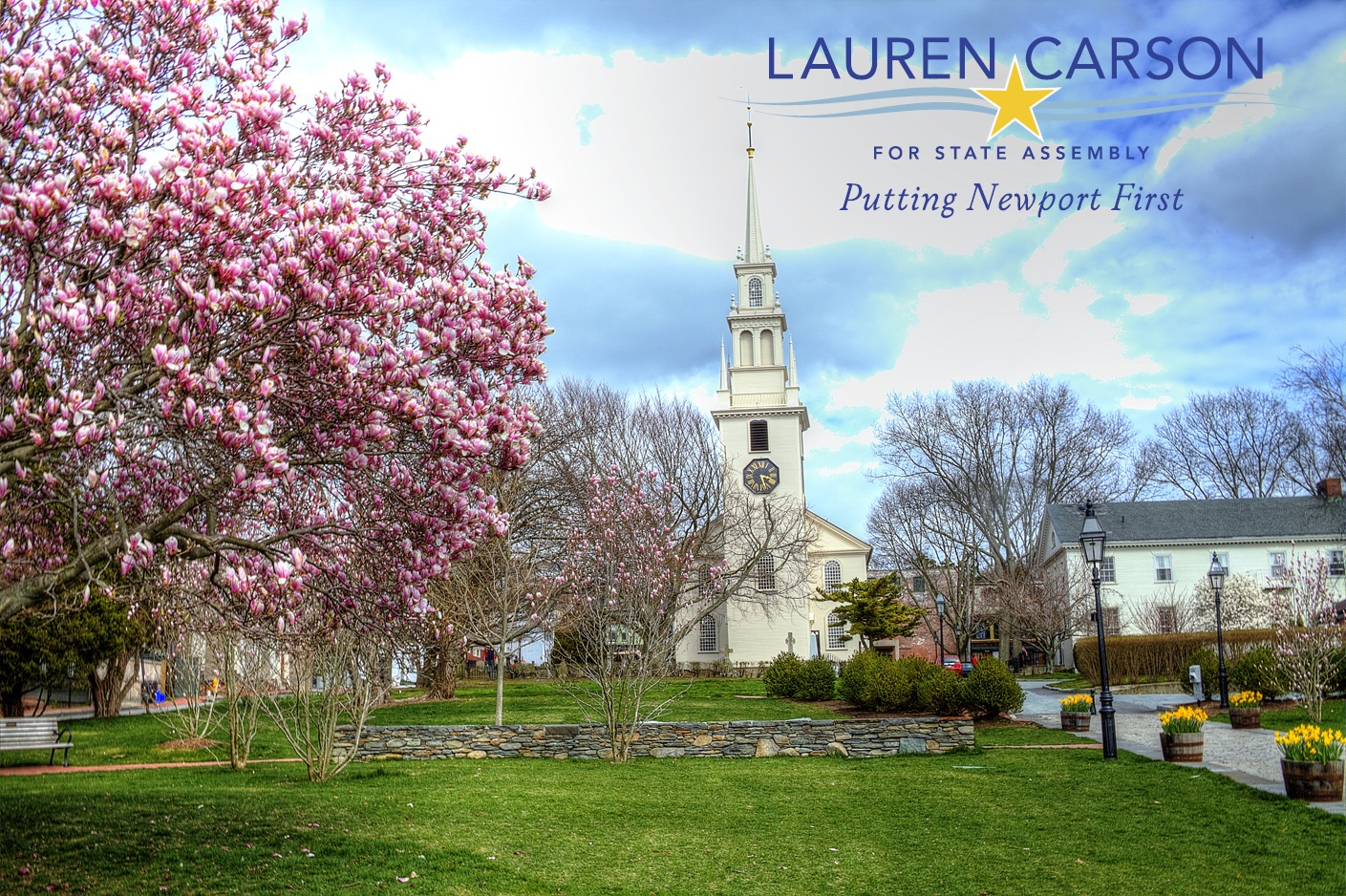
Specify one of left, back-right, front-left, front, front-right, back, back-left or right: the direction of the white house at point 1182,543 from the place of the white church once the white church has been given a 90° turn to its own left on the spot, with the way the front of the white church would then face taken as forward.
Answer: front

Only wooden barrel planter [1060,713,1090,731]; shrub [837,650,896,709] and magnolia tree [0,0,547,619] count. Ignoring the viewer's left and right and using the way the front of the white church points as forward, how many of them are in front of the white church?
3

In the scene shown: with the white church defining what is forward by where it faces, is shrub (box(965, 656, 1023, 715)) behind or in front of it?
in front

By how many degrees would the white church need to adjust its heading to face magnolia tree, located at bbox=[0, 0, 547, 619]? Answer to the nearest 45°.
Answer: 0° — it already faces it

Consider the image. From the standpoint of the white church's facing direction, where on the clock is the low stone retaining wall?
The low stone retaining wall is roughly at 12 o'clock from the white church.

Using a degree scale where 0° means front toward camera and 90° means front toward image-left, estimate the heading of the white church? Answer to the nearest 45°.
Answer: approximately 0°

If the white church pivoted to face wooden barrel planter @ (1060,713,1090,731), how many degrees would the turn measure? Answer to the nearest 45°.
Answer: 0° — it already faces it

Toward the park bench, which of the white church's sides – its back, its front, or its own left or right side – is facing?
front

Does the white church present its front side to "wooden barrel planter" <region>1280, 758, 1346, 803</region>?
yes

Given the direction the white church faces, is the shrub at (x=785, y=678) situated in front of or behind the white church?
in front

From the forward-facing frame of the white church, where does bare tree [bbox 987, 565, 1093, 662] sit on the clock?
The bare tree is roughly at 9 o'clock from the white church.
